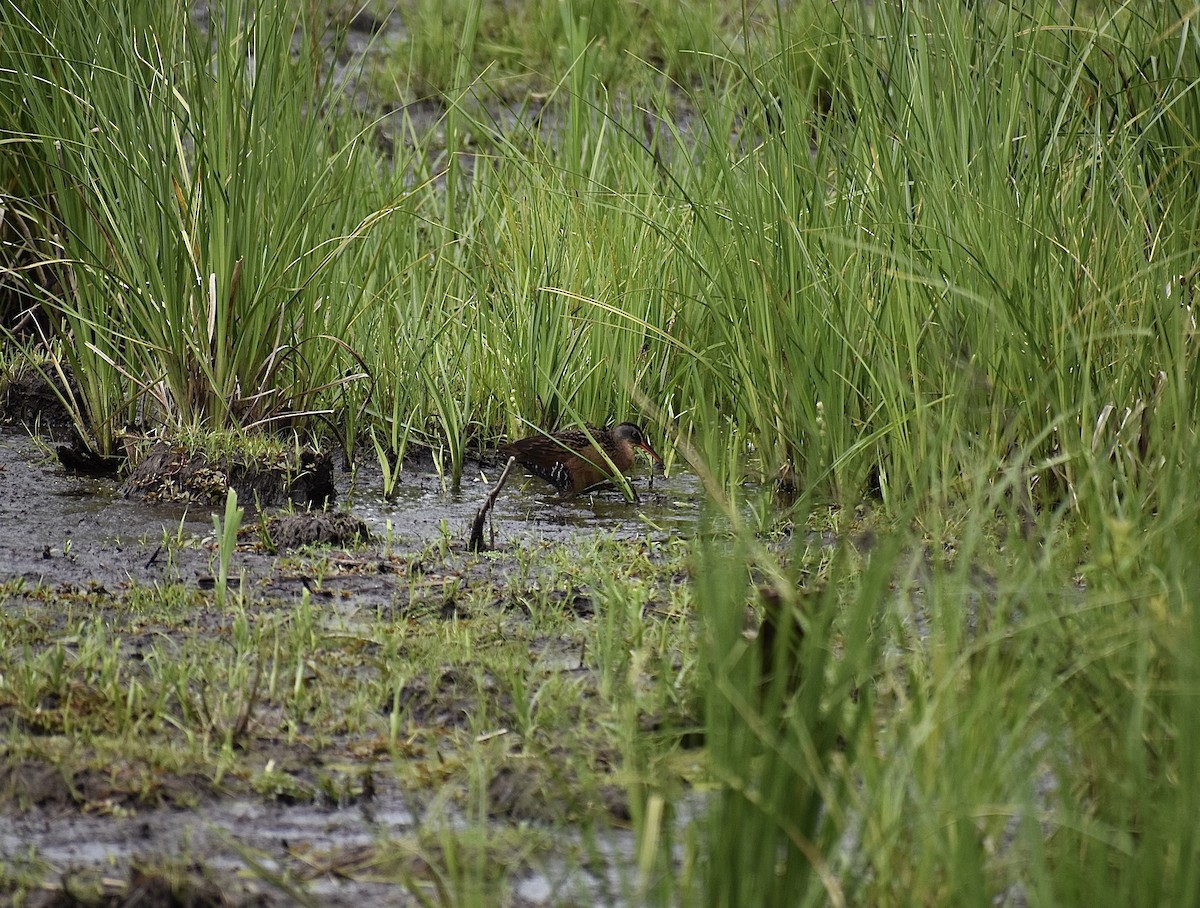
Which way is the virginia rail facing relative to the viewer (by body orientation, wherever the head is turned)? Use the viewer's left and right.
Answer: facing to the right of the viewer
